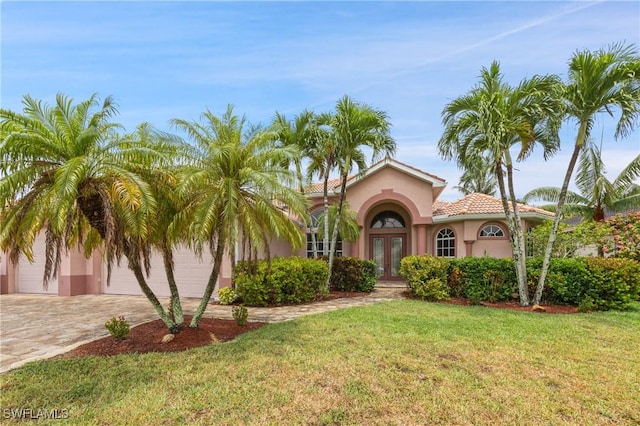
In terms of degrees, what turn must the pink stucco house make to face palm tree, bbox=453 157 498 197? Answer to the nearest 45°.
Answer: approximately 135° to its left

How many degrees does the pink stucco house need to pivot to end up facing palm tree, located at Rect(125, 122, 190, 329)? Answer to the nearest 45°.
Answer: approximately 45° to its right

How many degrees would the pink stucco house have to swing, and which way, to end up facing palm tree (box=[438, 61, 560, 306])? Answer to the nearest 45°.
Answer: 0° — it already faces it

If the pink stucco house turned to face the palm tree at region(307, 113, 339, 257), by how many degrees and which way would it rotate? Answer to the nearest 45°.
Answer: approximately 45° to its right

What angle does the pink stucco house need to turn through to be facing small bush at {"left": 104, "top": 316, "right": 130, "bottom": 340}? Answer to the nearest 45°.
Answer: approximately 45° to its right

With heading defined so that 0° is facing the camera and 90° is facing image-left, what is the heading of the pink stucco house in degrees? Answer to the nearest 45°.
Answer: approximately 0°

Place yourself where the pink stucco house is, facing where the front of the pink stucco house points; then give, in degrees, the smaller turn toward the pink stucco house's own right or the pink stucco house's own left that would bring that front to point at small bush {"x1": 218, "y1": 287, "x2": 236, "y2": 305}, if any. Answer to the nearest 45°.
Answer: approximately 45° to the pink stucco house's own right
